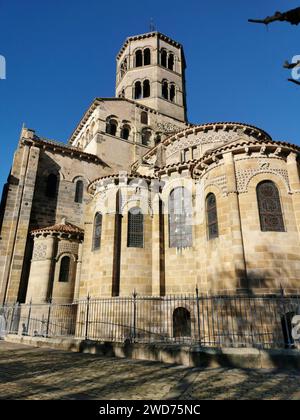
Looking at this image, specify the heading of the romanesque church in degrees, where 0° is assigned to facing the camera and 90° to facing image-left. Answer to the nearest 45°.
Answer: approximately 135°
